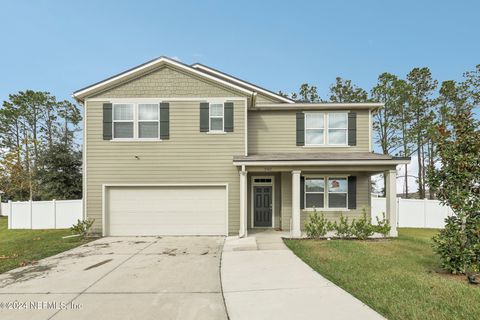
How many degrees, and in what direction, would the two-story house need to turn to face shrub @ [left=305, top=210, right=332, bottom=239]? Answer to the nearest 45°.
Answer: approximately 90° to its left

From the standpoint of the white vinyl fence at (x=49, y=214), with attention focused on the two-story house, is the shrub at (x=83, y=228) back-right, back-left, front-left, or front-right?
front-right

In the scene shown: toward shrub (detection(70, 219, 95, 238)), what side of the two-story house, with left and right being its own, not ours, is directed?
right

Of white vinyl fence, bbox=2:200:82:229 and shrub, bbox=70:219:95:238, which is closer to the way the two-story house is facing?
the shrub

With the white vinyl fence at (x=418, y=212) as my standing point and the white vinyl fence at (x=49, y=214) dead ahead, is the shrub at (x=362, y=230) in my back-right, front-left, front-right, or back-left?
front-left

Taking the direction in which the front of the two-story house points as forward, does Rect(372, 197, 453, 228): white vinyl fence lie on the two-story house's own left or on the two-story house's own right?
on the two-story house's own left

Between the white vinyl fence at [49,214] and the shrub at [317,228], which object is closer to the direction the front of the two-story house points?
the shrub

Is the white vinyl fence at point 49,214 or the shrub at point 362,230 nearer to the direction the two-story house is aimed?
the shrub

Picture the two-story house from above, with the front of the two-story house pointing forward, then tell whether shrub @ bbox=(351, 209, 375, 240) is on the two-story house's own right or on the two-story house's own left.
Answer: on the two-story house's own left

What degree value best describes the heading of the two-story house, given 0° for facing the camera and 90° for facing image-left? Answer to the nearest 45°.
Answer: approximately 0°

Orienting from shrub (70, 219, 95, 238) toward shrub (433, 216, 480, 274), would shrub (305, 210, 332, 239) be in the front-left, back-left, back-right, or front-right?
front-left
